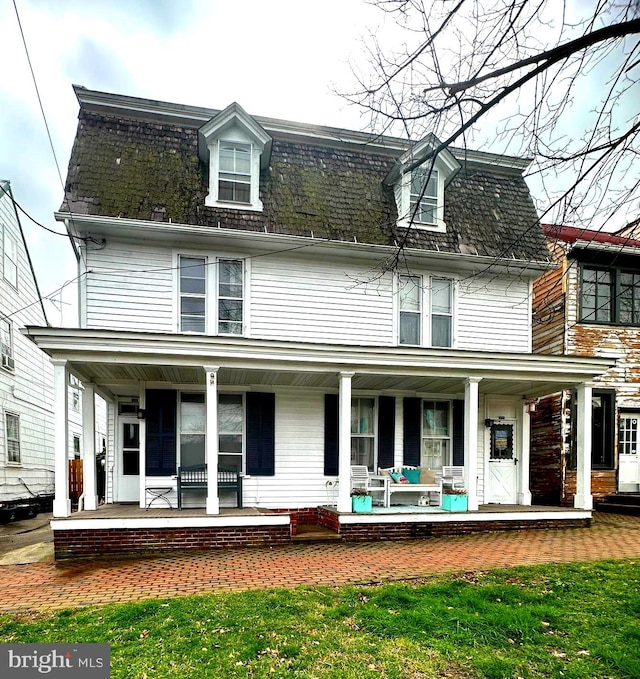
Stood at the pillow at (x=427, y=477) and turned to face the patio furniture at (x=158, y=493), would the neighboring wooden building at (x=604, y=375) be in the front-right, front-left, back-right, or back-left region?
back-right

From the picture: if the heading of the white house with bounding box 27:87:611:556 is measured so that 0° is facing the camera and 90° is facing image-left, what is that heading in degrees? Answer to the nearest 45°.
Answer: approximately 0°
